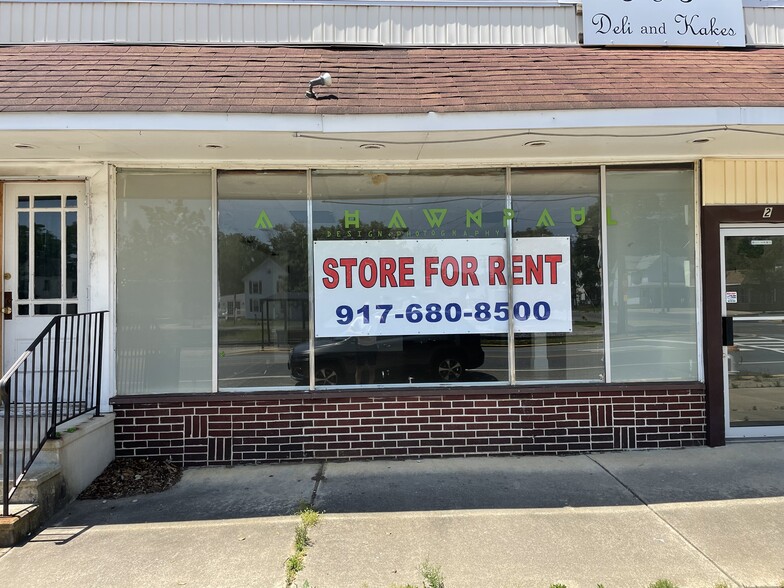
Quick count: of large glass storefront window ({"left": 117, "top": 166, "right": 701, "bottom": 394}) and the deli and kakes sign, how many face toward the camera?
2

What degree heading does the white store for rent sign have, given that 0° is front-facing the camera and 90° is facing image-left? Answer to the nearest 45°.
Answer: approximately 0°

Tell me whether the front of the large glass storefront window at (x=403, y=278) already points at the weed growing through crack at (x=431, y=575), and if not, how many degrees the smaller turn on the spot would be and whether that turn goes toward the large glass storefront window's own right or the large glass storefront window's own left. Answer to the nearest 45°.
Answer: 0° — it already faces it

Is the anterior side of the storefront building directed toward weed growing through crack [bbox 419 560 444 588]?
yes

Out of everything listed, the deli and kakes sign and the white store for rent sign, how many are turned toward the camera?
2

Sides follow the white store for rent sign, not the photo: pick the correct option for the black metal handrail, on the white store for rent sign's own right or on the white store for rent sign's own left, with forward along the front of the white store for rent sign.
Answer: on the white store for rent sign's own right
